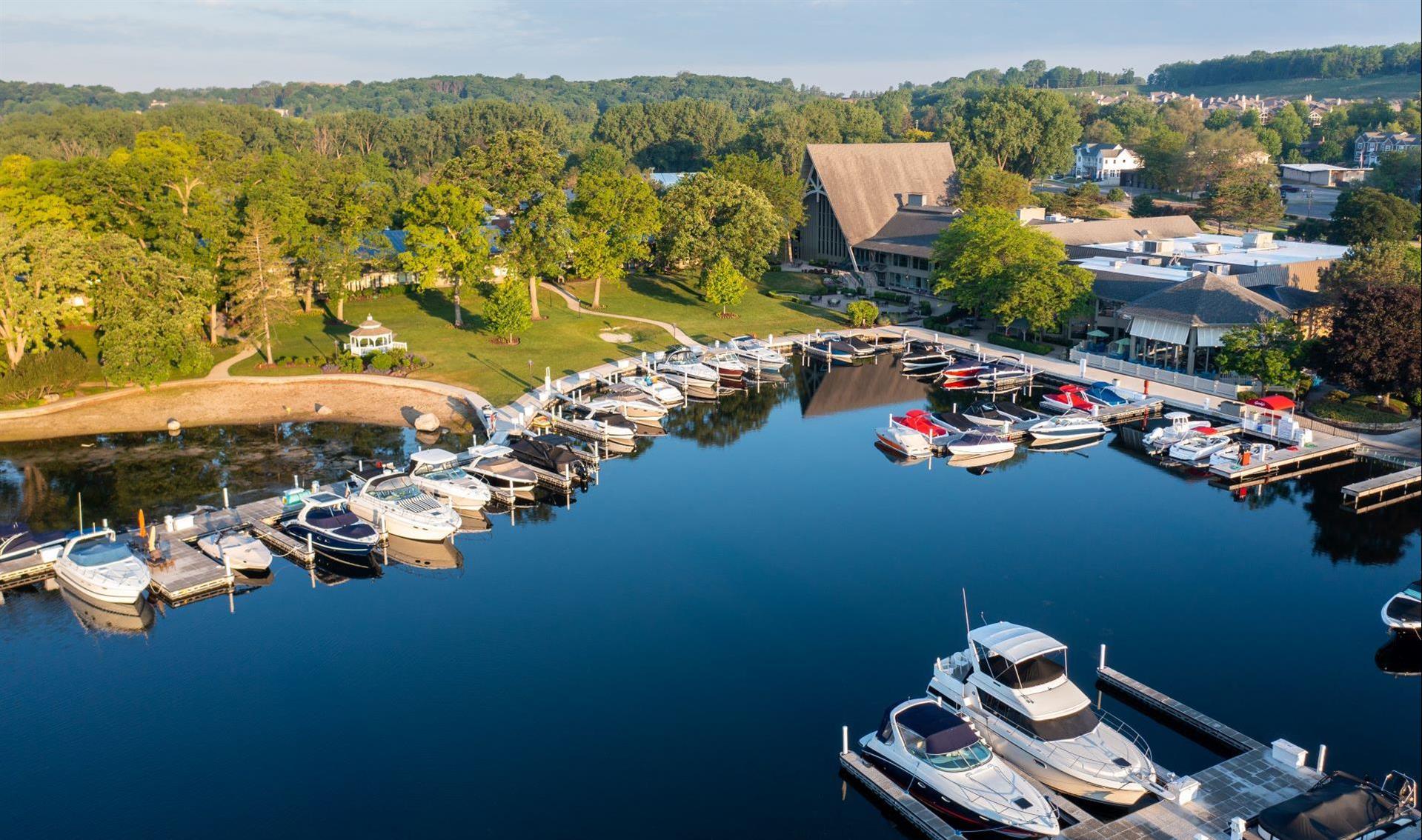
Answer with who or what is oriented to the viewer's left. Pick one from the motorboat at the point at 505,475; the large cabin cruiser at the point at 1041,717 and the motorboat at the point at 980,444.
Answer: the motorboat at the point at 980,444

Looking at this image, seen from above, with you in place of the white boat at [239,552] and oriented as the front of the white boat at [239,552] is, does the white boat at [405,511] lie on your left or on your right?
on your left

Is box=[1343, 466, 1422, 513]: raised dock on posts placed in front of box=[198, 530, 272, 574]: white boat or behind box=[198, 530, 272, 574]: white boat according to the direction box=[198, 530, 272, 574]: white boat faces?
in front

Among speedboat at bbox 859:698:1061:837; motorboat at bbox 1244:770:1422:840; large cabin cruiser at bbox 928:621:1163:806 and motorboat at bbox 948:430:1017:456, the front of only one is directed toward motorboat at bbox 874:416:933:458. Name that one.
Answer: motorboat at bbox 948:430:1017:456

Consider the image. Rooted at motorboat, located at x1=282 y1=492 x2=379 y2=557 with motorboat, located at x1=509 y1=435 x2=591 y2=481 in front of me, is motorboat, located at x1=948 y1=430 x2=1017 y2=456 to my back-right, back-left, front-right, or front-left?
front-right

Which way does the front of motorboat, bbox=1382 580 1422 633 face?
to the viewer's left

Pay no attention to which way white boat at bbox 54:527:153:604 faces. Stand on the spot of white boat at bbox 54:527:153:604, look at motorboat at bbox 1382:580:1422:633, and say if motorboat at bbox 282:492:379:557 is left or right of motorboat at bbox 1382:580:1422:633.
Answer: left

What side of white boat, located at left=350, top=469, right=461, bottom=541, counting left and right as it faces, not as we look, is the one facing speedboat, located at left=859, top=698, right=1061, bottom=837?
front

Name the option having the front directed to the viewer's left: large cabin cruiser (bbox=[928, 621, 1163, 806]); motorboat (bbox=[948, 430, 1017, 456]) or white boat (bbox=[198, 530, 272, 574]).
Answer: the motorboat

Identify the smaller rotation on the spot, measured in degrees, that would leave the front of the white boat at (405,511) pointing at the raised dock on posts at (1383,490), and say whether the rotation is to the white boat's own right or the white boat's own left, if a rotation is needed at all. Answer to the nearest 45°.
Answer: approximately 45° to the white boat's own left

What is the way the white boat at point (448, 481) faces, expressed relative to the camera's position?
facing the viewer and to the right of the viewer

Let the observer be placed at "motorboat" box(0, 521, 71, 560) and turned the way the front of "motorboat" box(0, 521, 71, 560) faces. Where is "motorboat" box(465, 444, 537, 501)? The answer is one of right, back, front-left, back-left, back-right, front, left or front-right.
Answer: front

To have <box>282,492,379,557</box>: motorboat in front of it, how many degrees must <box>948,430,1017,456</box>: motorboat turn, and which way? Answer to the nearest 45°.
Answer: approximately 45° to its left

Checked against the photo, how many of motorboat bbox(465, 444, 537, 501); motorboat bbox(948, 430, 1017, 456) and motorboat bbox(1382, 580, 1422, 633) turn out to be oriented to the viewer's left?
2

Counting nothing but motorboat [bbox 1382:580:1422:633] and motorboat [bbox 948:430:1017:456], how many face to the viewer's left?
2

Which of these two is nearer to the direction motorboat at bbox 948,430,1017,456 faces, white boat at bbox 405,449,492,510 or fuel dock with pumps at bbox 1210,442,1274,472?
the white boat
